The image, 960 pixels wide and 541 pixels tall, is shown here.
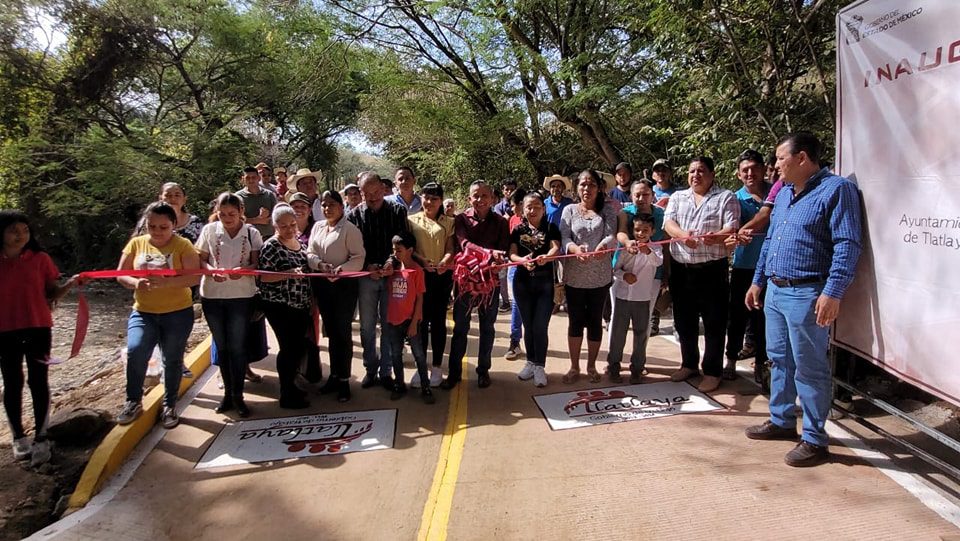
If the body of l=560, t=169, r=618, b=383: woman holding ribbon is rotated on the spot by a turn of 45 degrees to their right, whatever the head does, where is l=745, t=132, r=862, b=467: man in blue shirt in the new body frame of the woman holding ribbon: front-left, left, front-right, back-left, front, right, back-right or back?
left

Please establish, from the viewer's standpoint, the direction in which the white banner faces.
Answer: facing the viewer and to the left of the viewer

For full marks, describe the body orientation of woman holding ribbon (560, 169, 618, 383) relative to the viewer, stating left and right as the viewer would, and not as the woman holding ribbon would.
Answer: facing the viewer

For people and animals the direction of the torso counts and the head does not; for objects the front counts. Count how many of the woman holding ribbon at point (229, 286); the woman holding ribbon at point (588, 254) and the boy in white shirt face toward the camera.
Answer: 3

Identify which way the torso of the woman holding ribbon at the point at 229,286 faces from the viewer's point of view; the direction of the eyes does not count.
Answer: toward the camera

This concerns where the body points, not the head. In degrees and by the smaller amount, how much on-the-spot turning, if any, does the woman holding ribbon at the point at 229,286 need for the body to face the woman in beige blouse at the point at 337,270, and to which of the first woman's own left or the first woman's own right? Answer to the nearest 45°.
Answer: approximately 90° to the first woman's own left

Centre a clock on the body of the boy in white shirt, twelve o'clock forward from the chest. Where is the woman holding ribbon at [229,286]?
The woman holding ribbon is roughly at 2 o'clock from the boy in white shirt.

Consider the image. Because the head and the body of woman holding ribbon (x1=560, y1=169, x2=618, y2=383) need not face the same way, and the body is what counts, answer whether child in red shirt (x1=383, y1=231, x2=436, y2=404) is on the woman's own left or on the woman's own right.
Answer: on the woman's own right

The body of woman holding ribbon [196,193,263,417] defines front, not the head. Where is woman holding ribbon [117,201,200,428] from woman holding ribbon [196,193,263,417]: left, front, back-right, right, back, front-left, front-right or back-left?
right

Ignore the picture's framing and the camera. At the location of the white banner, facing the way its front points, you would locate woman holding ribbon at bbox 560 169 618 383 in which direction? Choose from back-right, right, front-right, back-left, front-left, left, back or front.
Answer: front-right

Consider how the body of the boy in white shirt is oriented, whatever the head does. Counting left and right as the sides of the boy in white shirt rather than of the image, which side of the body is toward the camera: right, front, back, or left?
front

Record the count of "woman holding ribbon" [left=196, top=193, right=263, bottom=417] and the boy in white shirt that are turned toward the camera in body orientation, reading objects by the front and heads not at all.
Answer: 2

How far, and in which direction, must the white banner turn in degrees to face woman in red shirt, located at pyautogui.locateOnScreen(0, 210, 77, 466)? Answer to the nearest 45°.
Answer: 0° — it already faces them
